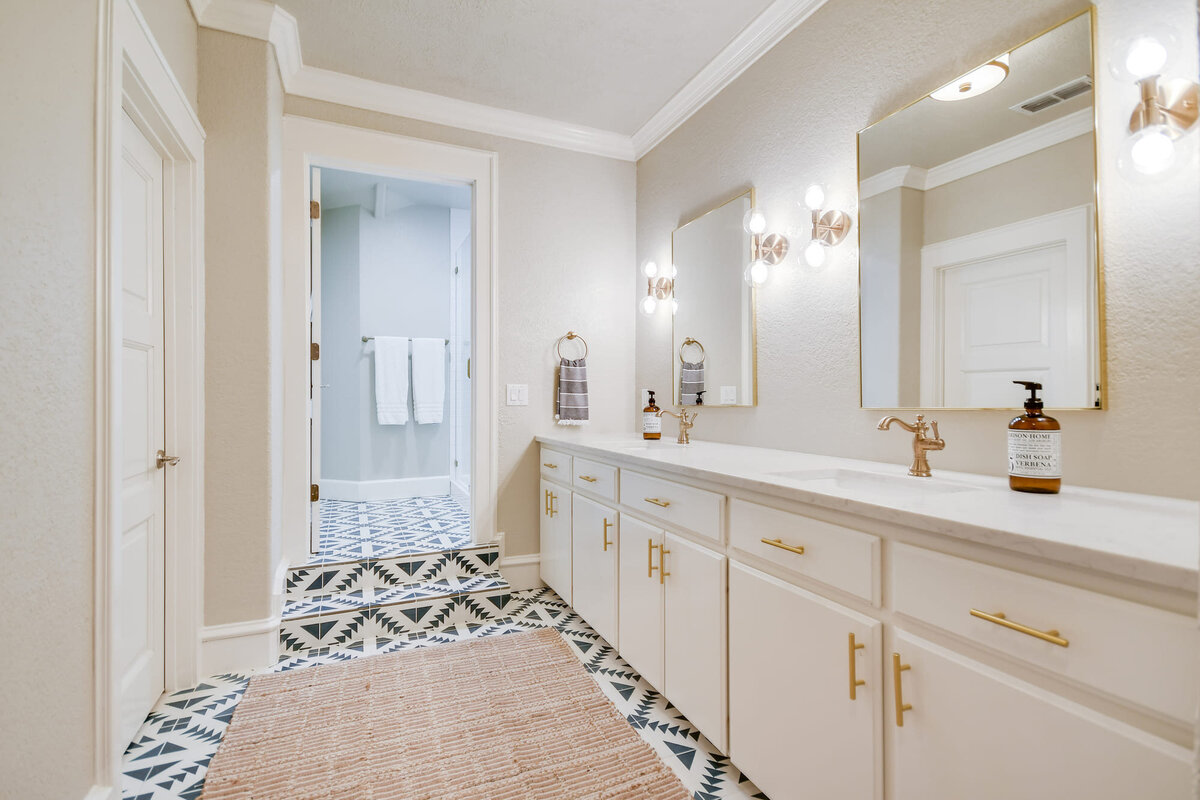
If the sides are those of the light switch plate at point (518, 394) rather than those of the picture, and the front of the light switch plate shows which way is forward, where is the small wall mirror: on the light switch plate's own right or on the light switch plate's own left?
on the light switch plate's own left

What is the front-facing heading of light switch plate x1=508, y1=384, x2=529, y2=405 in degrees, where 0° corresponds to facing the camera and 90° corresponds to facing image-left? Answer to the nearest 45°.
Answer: approximately 0°

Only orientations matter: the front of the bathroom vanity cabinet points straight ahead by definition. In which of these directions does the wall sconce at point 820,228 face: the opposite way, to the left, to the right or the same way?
the same way

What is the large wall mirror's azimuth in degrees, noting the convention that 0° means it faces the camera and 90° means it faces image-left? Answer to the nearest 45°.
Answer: approximately 45°

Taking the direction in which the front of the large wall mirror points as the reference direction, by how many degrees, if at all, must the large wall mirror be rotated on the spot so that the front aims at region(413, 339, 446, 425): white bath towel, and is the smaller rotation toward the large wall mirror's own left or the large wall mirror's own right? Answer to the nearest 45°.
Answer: approximately 45° to the large wall mirror's own right

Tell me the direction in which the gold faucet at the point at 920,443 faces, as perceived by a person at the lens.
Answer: facing the viewer and to the left of the viewer

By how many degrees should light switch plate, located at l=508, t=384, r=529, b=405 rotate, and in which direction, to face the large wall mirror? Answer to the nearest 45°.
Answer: approximately 45° to its left

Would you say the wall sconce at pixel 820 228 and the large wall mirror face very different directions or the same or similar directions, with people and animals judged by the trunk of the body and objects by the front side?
same or similar directions

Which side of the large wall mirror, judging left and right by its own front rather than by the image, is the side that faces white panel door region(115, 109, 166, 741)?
front

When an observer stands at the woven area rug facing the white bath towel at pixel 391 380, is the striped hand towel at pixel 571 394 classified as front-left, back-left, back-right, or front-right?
front-right

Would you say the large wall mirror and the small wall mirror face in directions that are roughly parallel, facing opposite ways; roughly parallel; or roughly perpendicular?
roughly parallel

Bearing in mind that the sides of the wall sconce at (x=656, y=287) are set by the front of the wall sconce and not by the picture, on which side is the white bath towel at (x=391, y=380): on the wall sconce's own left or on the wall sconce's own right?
on the wall sconce's own right

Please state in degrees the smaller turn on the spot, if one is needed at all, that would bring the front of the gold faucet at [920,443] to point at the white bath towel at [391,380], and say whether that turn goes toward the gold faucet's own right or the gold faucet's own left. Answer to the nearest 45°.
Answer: approximately 45° to the gold faucet's own right

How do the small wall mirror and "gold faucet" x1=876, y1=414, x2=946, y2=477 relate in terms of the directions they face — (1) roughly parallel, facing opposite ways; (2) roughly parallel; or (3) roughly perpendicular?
roughly parallel

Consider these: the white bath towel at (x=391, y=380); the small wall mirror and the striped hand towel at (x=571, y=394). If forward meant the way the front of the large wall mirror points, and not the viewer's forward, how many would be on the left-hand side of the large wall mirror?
0

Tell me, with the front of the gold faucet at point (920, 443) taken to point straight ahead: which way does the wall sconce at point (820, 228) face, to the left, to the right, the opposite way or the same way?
the same way
